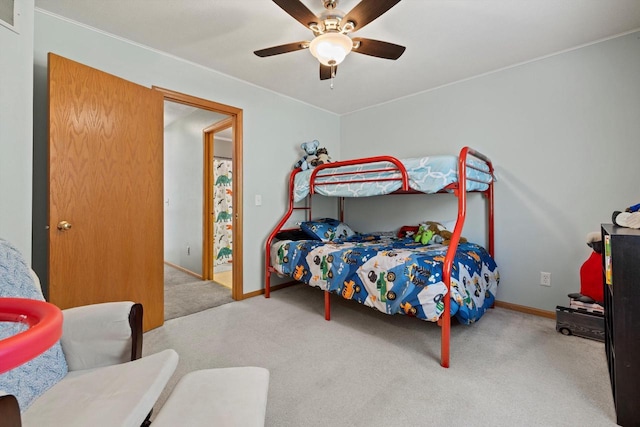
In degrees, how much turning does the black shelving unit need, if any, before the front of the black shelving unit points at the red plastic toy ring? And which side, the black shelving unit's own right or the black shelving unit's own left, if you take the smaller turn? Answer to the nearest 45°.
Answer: approximately 90° to the black shelving unit's own left

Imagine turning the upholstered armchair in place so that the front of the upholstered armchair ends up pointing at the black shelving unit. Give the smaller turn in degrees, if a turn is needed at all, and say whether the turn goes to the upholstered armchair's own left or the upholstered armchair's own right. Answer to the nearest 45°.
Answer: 0° — it already faces it

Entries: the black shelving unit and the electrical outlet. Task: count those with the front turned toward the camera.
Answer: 1

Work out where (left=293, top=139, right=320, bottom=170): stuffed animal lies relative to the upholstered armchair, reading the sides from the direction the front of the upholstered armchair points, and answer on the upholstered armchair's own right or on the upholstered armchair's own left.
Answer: on the upholstered armchair's own left

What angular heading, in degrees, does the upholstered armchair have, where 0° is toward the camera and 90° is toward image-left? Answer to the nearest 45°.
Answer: approximately 315°

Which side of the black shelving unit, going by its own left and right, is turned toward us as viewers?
left

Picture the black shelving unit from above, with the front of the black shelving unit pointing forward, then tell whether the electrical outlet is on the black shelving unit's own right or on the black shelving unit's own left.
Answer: on the black shelving unit's own right

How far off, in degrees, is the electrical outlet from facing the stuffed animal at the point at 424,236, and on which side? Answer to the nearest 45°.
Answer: approximately 90° to its right
